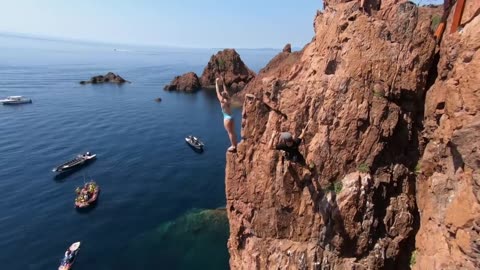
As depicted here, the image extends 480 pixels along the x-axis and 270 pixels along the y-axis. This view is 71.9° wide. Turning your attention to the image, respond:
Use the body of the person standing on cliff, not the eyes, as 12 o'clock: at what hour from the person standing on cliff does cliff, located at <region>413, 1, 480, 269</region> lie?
The cliff is roughly at 7 o'clock from the person standing on cliff.

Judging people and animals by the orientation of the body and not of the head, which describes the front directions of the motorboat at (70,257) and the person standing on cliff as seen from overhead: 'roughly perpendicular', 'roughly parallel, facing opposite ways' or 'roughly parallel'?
roughly perpendicular

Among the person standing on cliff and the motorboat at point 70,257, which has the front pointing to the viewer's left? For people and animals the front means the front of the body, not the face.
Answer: the person standing on cliff

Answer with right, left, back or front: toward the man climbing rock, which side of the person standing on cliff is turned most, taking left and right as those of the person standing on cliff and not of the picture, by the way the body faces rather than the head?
back

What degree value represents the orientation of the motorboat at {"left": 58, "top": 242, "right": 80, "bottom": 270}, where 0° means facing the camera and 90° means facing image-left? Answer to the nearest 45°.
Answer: approximately 225°

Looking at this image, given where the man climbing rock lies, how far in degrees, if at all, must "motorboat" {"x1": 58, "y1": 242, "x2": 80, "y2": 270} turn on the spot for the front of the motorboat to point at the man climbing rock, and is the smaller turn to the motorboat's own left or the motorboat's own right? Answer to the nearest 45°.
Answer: approximately 90° to the motorboat's own right

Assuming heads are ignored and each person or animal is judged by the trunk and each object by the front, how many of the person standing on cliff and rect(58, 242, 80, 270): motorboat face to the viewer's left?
1

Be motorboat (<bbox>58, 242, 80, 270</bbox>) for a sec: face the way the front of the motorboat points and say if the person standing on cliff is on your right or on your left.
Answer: on your right

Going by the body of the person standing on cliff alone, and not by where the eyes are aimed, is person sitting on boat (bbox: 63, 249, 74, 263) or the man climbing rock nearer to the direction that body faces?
the person sitting on boat

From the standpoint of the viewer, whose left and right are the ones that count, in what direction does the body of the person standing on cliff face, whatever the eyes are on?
facing to the left of the viewer

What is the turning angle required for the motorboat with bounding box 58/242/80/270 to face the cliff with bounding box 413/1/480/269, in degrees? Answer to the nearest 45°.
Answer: approximately 90° to its right
